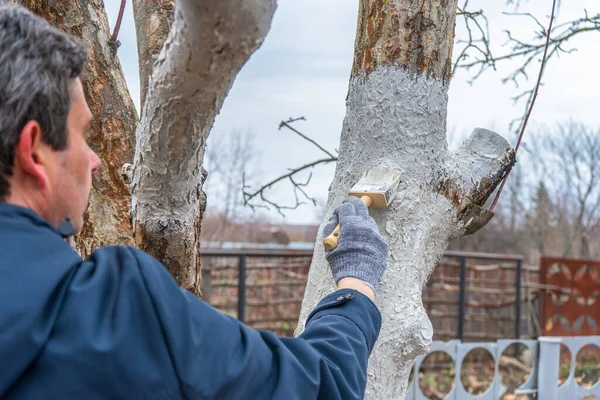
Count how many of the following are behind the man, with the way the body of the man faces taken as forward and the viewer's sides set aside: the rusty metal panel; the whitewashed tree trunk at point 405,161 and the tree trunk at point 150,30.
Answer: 0

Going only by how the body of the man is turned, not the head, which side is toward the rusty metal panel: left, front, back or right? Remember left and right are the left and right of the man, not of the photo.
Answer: front

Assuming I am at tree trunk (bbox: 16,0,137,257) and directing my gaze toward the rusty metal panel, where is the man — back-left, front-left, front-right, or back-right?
back-right

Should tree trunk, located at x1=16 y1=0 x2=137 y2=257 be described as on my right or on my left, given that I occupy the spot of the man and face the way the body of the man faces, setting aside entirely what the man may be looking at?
on my left

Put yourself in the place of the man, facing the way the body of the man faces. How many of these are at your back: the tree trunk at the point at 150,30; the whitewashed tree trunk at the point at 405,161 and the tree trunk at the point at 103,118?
0

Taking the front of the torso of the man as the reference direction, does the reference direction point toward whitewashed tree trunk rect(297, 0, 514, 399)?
yes

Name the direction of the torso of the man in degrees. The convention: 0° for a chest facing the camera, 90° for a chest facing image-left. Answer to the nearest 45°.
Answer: approximately 225°

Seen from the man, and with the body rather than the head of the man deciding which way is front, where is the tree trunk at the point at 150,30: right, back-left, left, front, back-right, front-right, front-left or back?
front-left

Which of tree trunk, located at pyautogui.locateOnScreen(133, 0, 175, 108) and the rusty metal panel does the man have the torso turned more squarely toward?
the rusty metal panel

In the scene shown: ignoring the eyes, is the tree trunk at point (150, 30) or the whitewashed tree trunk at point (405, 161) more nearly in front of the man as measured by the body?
the whitewashed tree trunk

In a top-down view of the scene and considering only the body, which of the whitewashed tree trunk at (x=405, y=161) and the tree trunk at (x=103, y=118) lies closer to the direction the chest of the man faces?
the whitewashed tree trunk
